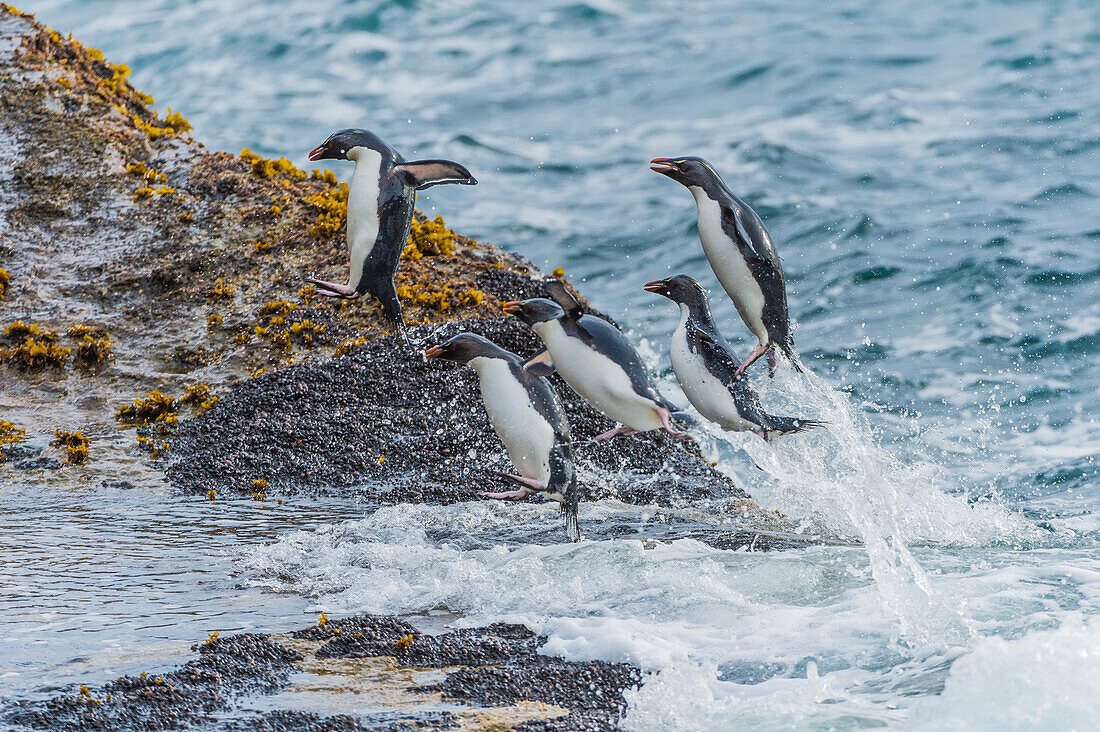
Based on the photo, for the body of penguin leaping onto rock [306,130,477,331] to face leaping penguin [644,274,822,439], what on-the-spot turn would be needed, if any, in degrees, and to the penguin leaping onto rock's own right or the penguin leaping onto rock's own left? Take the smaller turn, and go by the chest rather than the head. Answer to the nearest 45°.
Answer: approximately 135° to the penguin leaping onto rock's own left

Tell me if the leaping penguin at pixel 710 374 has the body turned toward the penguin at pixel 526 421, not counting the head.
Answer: yes

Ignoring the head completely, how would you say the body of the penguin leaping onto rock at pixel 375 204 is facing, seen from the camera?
to the viewer's left

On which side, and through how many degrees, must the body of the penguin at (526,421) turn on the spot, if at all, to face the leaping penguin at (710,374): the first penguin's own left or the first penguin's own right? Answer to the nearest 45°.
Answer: approximately 180°

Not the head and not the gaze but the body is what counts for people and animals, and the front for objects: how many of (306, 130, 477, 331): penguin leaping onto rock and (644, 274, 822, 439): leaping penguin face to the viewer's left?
2

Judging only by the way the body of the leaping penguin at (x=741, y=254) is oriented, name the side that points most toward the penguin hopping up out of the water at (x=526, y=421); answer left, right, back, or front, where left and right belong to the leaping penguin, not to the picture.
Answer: front

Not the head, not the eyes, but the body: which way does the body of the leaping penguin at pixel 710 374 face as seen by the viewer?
to the viewer's left

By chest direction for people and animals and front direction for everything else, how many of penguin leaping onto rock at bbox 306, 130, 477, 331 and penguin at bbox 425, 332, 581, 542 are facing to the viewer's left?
2

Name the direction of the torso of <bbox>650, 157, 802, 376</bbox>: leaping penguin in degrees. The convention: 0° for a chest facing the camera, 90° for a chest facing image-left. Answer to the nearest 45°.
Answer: approximately 90°

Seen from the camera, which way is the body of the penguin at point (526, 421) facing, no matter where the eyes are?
to the viewer's left
